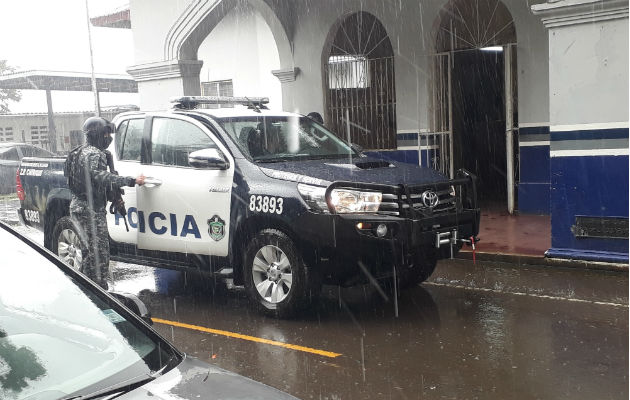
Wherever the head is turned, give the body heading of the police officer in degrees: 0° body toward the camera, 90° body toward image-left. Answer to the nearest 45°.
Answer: approximately 270°

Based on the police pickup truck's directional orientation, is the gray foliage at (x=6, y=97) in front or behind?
behind

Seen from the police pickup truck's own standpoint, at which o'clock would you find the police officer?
The police officer is roughly at 5 o'clock from the police pickup truck.

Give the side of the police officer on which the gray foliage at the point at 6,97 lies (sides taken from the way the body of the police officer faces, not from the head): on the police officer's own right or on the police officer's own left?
on the police officer's own left

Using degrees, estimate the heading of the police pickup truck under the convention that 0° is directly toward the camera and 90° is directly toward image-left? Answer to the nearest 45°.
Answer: approximately 315°
